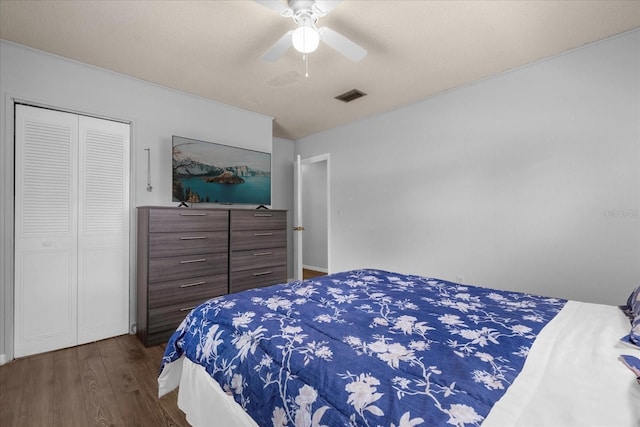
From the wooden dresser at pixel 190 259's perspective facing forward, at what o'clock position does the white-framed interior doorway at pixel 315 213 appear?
The white-framed interior doorway is roughly at 9 o'clock from the wooden dresser.

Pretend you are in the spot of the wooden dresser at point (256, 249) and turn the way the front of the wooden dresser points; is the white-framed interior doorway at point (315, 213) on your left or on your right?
on your left

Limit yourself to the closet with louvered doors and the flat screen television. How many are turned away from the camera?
0

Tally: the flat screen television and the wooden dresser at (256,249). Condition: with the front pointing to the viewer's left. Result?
0

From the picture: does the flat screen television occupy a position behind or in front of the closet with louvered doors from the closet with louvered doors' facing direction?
in front

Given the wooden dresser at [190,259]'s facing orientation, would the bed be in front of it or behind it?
in front

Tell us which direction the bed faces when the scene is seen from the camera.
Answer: facing away from the viewer and to the left of the viewer

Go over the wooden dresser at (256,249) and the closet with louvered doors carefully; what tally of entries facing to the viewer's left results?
0
